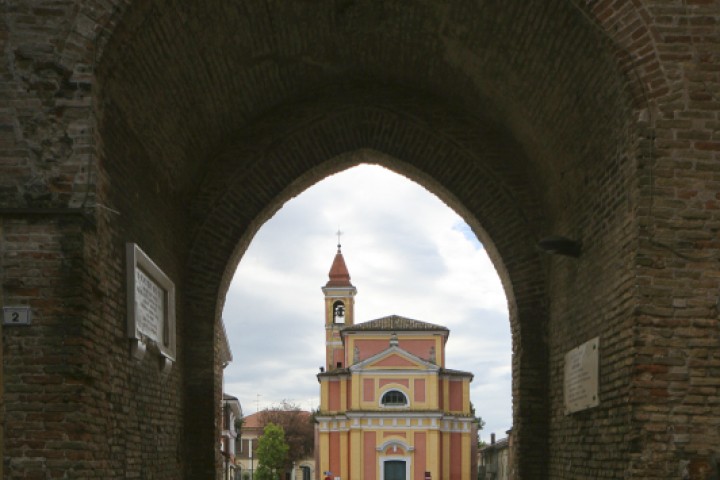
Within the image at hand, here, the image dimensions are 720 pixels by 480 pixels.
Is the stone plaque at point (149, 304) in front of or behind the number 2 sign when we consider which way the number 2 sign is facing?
behind

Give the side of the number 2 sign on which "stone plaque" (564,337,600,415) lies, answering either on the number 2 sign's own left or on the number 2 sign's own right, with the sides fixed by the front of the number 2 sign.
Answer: on the number 2 sign's own left
